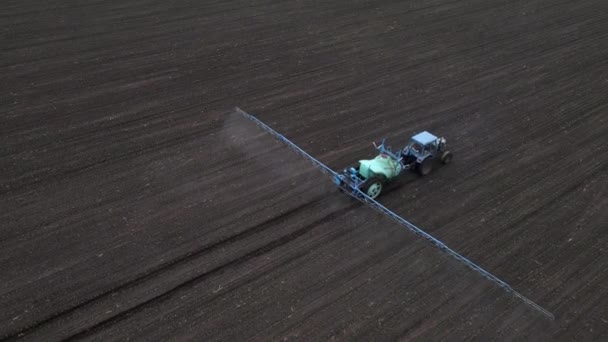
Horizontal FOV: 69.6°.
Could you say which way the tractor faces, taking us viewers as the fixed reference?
facing away from the viewer and to the right of the viewer
